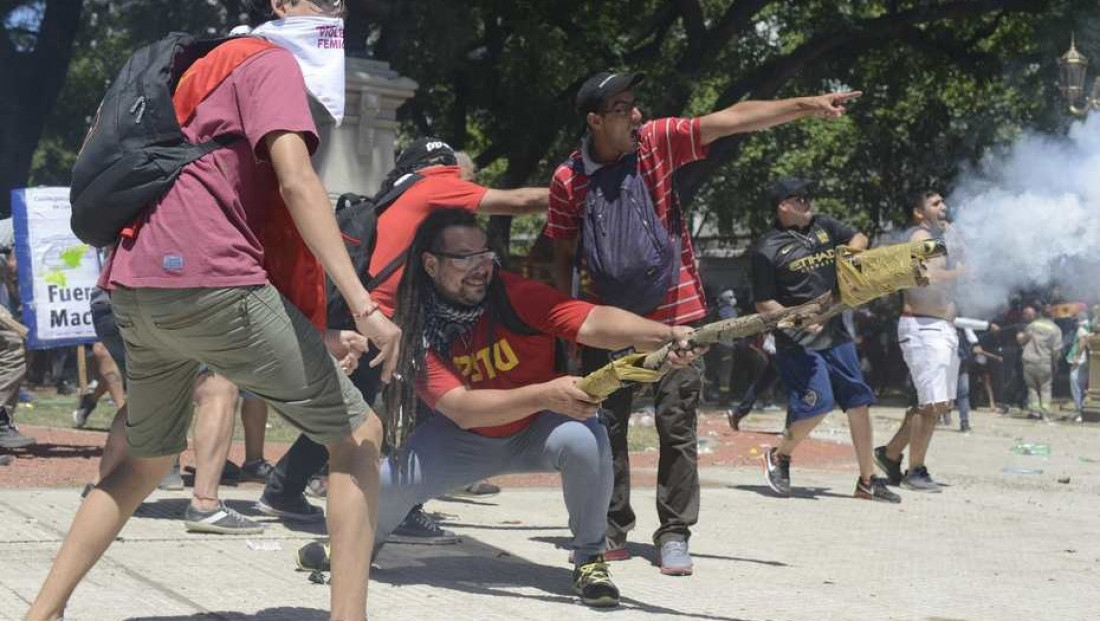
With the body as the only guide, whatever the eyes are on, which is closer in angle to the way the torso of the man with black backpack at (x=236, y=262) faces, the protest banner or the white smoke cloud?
the white smoke cloud

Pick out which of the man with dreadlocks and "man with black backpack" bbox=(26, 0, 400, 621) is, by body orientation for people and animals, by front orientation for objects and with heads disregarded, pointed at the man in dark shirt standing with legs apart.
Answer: the man with black backpack

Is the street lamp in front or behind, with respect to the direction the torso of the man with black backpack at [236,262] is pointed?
in front

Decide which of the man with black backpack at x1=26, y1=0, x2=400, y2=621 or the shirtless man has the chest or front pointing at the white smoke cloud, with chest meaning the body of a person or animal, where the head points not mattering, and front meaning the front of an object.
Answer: the man with black backpack

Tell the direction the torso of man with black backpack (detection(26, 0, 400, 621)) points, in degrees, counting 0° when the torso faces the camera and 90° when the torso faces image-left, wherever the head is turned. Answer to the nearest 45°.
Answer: approximately 225°

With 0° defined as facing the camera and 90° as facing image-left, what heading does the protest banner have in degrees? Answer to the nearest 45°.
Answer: approximately 0°

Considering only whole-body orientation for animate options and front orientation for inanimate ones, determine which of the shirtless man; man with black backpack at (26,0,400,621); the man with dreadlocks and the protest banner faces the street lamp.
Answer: the man with black backpack

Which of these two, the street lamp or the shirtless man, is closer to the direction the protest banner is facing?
the shirtless man

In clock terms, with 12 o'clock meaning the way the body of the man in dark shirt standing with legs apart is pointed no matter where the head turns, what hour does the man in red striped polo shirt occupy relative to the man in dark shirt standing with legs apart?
The man in red striped polo shirt is roughly at 2 o'clock from the man in dark shirt standing with legs apart.

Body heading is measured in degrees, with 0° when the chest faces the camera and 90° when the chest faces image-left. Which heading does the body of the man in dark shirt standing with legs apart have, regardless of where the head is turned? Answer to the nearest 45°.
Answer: approximately 315°

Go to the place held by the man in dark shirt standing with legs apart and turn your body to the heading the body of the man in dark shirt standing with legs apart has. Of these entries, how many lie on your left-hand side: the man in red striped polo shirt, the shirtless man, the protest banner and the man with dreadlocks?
1
